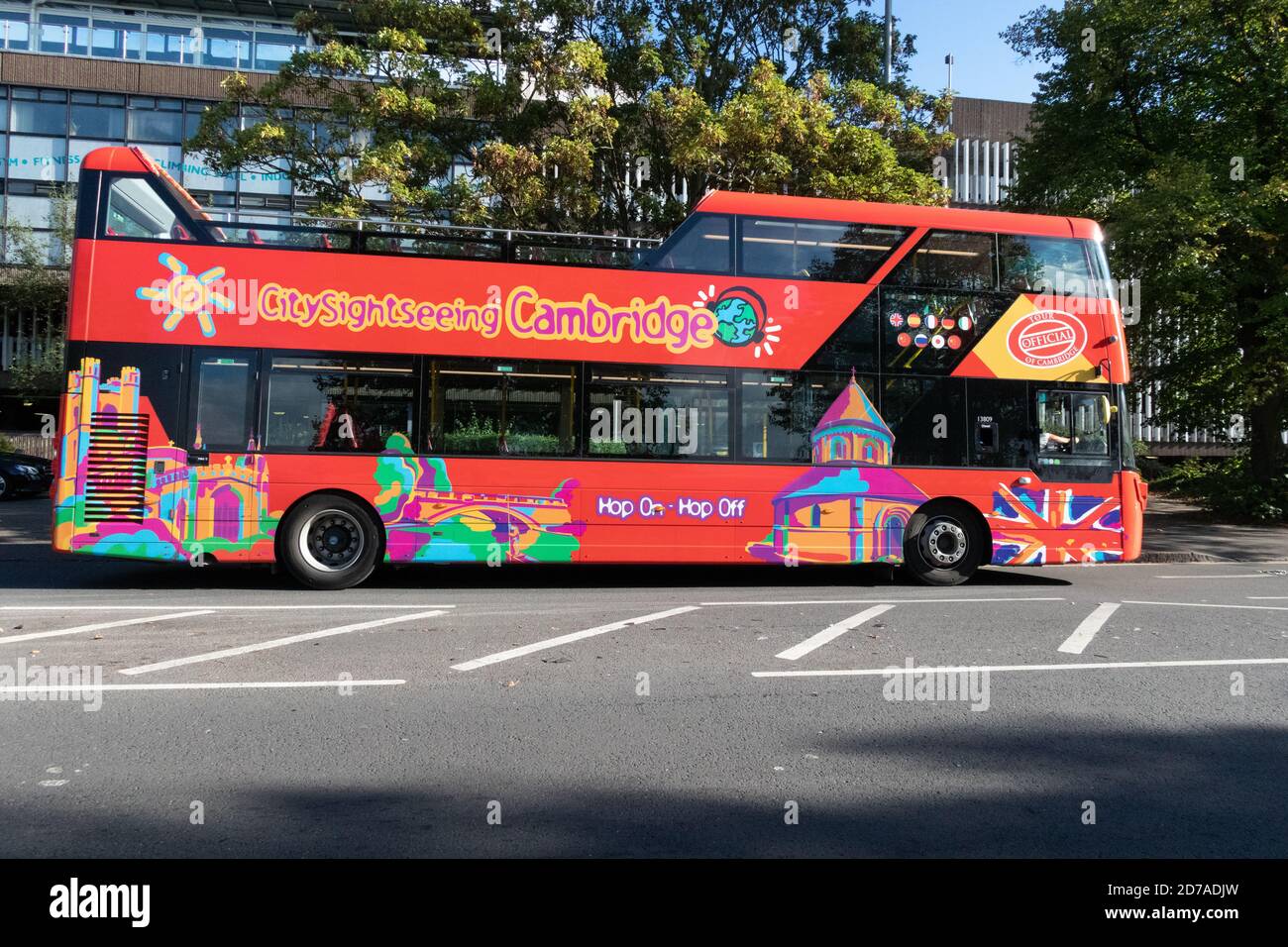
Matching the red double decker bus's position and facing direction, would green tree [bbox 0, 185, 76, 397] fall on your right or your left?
on your left

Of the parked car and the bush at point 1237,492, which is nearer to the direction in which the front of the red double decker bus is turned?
the bush

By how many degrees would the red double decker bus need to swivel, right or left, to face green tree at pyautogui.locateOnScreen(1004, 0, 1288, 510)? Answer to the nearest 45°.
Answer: approximately 45° to its left

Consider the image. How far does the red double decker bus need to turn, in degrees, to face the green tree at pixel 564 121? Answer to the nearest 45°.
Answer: approximately 90° to its left

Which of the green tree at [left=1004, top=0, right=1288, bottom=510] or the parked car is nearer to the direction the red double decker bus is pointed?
the green tree

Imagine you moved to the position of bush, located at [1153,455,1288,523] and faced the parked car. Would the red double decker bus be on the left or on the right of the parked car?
left

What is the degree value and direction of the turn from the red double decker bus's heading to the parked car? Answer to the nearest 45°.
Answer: approximately 135° to its left

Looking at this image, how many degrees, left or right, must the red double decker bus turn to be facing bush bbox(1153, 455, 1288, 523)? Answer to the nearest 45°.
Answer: approximately 45° to its left

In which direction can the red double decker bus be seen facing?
to the viewer's right
